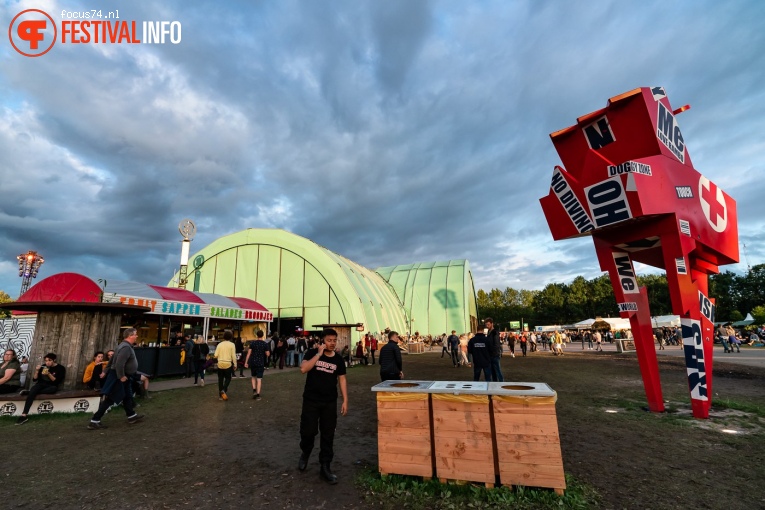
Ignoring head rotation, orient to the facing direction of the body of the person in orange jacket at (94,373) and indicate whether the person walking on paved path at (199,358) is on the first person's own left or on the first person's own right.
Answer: on the first person's own left

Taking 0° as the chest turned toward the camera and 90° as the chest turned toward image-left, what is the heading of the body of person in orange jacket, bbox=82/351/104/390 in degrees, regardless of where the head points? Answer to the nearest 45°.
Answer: approximately 315°

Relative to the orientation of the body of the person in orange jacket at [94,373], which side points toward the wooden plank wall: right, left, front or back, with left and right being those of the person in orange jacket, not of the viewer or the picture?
back
